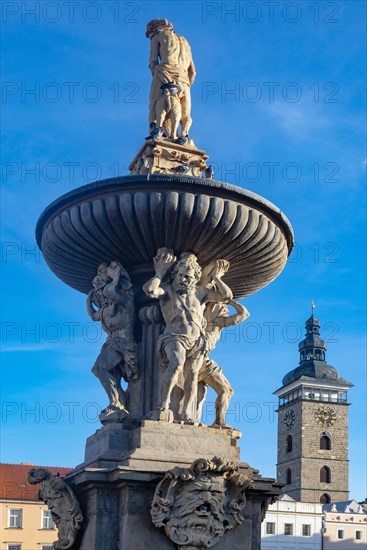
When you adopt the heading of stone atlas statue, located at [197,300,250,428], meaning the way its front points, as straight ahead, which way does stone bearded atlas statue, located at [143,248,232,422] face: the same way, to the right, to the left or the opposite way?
to the right

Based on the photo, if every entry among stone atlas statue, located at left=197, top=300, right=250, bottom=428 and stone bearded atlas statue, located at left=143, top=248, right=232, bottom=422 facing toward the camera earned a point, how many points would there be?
1

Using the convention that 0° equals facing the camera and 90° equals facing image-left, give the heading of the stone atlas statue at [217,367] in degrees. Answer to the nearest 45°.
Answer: approximately 270°

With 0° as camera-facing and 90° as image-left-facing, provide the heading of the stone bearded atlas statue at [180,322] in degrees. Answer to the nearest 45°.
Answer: approximately 0°

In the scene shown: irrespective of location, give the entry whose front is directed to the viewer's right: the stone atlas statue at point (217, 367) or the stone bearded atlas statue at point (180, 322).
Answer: the stone atlas statue at point (217, 367)

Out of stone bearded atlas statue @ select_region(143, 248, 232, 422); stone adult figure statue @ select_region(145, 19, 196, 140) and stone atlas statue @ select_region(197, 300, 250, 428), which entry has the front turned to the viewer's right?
stone atlas statue @ select_region(197, 300, 250, 428)
